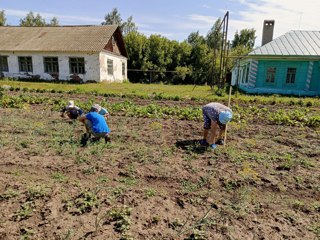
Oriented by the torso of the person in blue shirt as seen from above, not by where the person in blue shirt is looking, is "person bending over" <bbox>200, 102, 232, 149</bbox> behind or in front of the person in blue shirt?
behind

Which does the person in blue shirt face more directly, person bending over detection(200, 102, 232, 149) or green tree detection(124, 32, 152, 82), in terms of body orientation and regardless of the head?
the green tree

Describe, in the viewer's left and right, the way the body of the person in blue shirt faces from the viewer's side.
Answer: facing away from the viewer and to the left of the viewer

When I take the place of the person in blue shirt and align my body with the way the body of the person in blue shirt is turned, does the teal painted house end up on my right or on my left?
on my right

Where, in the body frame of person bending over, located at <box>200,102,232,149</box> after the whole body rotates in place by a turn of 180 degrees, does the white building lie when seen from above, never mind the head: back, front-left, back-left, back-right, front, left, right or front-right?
front

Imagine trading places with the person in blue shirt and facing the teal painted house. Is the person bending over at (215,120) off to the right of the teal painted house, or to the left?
right

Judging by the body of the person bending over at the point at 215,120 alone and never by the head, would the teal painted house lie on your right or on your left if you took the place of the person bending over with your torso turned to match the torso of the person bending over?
on your left

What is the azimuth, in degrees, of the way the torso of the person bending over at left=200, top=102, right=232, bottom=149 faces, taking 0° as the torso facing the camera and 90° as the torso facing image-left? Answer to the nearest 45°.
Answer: approximately 315°

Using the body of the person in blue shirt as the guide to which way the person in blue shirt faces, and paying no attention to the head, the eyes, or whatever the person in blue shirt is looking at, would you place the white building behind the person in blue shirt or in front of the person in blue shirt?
in front
